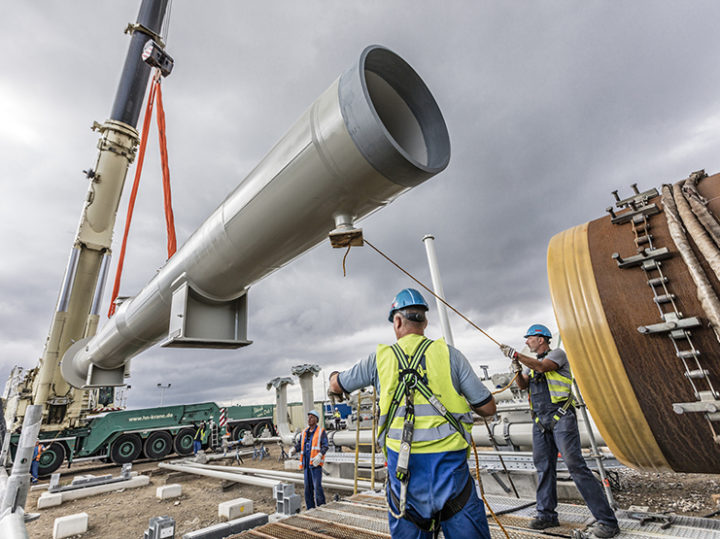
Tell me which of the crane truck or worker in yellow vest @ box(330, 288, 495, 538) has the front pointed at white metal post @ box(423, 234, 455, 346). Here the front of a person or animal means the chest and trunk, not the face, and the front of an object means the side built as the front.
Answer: the worker in yellow vest

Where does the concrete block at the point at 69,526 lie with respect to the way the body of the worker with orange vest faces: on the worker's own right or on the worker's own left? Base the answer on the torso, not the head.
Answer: on the worker's own right

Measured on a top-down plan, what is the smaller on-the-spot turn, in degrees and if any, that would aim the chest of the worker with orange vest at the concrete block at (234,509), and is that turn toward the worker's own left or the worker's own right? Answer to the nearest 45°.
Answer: approximately 90° to the worker's own right

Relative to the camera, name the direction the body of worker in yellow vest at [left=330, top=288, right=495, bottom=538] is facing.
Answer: away from the camera

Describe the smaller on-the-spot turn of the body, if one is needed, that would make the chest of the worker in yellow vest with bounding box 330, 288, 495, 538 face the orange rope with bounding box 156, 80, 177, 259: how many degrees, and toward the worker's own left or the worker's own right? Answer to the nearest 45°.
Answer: approximately 45° to the worker's own left
